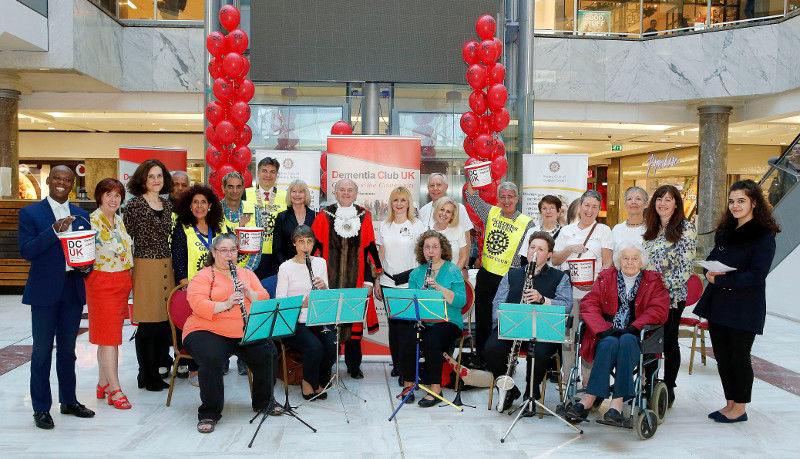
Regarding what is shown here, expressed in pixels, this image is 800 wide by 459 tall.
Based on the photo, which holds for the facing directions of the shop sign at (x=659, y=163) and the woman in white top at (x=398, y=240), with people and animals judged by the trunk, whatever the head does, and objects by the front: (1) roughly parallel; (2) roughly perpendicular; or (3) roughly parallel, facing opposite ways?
roughly parallel

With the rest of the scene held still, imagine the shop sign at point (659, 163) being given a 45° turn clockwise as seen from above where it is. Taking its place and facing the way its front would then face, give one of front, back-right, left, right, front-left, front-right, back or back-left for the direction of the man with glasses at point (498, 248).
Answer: front-left

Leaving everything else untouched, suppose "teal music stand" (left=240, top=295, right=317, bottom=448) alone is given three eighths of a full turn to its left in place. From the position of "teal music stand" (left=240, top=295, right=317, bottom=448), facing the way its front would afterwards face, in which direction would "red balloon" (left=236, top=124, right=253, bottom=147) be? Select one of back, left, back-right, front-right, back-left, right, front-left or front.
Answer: back

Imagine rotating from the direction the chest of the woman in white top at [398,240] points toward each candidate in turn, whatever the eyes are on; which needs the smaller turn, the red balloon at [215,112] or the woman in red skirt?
the woman in red skirt

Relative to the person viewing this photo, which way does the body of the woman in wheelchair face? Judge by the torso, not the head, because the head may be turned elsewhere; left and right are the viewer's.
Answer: facing the viewer

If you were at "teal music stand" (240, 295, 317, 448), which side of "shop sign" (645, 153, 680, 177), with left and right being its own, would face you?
front

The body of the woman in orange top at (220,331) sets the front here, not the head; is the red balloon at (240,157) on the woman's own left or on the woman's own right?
on the woman's own left

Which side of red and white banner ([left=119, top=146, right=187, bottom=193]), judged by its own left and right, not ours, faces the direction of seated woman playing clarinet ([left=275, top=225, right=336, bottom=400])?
front

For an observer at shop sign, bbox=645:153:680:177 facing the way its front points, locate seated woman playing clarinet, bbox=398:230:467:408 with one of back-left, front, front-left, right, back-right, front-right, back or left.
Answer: front

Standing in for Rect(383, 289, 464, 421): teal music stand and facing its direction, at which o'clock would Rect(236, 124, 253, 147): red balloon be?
The red balloon is roughly at 11 o'clock from the teal music stand.

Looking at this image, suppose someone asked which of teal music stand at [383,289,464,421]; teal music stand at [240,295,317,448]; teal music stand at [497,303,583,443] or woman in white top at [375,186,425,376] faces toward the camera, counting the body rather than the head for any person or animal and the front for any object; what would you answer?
the woman in white top

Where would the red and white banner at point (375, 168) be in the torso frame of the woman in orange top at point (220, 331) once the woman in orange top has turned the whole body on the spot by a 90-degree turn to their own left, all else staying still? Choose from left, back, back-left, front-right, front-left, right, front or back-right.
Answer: front

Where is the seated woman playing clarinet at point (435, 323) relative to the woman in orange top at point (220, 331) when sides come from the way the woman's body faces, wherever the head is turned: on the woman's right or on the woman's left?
on the woman's left

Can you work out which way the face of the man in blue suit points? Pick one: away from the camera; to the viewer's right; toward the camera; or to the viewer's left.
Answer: toward the camera
